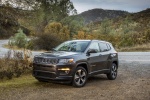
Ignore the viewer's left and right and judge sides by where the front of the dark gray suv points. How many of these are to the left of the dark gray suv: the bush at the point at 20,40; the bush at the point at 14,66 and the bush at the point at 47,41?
0

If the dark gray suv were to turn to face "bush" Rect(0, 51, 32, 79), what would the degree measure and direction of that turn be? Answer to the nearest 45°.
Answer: approximately 90° to its right

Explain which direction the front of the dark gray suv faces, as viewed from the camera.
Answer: facing the viewer and to the left of the viewer

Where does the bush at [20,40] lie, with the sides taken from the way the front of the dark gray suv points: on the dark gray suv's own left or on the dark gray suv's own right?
on the dark gray suv's own right

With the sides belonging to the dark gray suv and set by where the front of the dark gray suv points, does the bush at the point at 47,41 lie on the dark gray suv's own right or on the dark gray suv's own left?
on the dark gray suv's own right
